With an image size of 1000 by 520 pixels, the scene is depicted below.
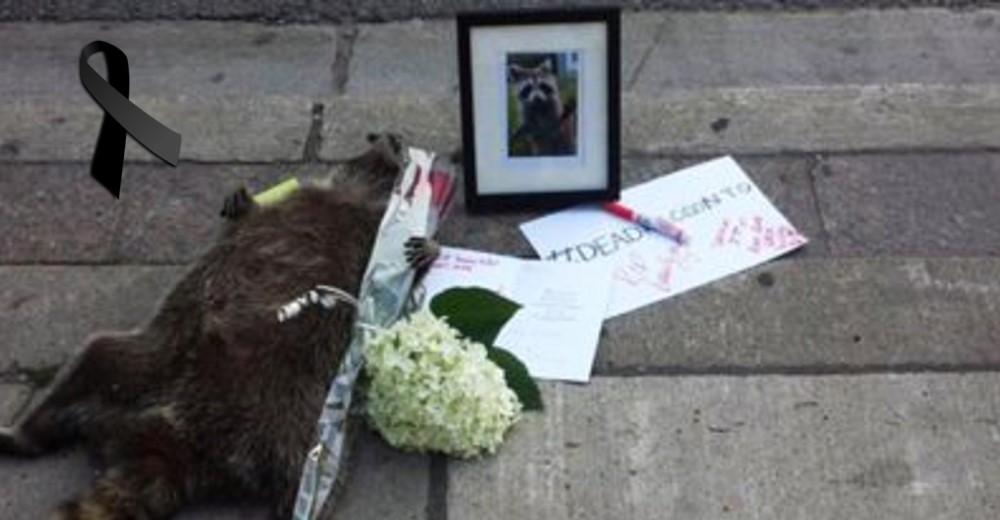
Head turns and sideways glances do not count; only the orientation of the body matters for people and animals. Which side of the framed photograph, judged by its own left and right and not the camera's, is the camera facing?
front

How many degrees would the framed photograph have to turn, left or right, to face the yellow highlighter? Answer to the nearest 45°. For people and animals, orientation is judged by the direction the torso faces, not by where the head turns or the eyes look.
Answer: approximately 90° to its right

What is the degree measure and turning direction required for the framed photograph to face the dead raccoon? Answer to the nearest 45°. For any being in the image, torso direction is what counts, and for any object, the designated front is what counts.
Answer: approximately 45° to its right
